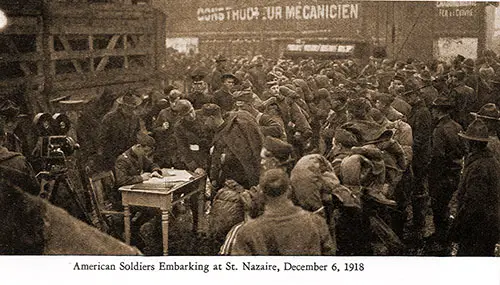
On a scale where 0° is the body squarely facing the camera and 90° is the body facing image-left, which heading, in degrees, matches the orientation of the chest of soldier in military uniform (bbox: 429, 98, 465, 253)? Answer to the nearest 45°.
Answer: approximately 90°

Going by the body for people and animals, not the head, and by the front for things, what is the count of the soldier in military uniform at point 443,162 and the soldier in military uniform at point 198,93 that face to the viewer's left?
1

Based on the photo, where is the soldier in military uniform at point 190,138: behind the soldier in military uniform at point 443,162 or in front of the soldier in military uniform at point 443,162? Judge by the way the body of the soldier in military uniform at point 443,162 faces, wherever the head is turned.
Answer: in front

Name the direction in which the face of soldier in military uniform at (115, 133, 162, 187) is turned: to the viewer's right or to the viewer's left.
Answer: to the viewer's right

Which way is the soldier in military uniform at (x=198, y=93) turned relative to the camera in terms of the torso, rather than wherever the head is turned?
toward the camera

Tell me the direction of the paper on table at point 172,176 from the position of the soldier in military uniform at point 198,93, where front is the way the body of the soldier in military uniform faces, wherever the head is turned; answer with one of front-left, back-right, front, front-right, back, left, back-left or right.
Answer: front

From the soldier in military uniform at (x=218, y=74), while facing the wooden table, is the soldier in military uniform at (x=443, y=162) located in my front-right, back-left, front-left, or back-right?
front-left

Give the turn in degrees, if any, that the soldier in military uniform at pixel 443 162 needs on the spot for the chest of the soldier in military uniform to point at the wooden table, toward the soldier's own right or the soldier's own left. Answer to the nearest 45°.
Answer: approximately 45° to the soldier's own left

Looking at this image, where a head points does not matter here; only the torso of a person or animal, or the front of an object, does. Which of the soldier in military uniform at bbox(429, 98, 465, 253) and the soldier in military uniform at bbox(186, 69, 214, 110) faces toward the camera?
the soldier in military uniform at bbox(186, 69, 214, 110)

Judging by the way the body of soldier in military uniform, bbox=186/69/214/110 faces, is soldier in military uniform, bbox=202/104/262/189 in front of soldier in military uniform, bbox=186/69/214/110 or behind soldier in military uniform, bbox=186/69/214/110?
in front

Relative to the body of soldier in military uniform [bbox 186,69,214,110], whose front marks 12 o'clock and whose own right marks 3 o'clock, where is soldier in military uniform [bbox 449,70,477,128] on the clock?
soldier in military uniform [bbox 449,70,477,128] is roughly at 10 o'clock from soldier in military uniform [bbox 186,69,214,110].

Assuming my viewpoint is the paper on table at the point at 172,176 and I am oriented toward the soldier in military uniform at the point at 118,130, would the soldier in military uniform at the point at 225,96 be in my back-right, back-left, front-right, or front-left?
front-right
